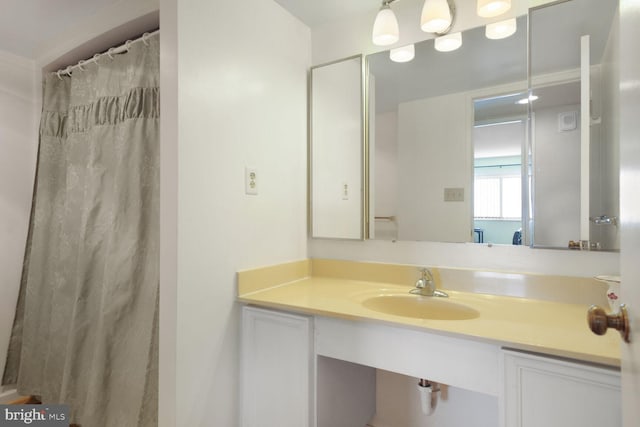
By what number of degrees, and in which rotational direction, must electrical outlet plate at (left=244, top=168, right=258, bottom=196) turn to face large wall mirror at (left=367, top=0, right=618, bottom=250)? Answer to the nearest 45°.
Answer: approximately 45° to its left

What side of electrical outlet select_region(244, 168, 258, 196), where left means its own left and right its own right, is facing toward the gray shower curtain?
back

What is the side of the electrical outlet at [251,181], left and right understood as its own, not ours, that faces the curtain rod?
back

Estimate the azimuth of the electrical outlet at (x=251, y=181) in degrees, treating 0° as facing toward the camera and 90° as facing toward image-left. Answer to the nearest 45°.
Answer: approximately 315°
